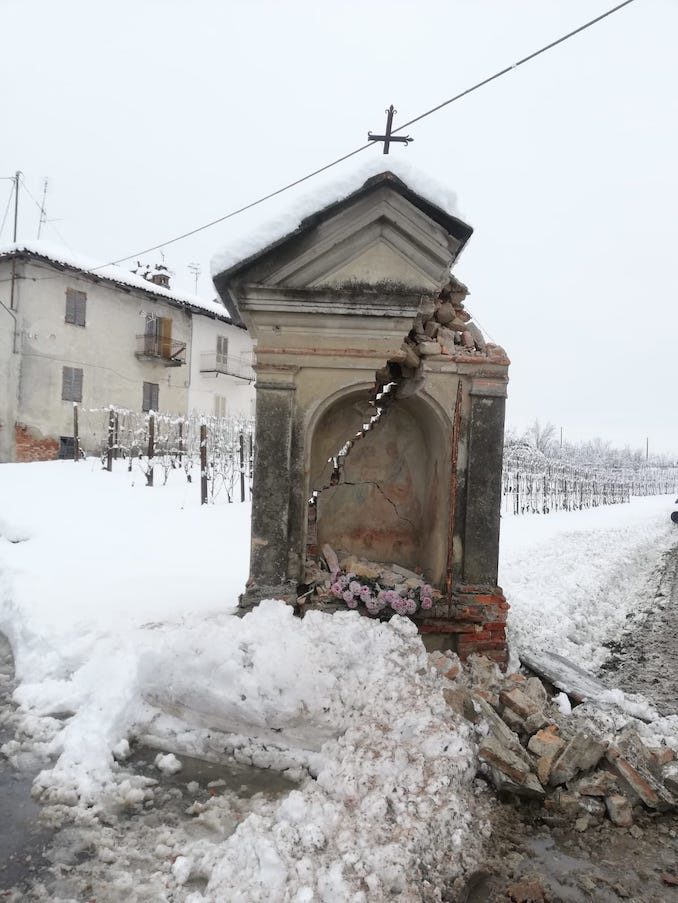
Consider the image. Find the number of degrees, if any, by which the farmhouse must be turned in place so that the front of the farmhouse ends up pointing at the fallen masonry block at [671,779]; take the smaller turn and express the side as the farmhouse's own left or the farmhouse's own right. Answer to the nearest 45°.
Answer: approximately 45° to the farmhouse's own right

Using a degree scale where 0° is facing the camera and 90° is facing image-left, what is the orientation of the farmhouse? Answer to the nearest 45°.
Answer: approximately 315°

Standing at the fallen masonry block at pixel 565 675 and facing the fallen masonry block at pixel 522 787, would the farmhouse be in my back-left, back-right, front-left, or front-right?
back-right

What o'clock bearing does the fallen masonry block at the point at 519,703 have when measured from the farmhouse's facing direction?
The fallen masonry block is roughly at 1 o'clock from the farmhouse.

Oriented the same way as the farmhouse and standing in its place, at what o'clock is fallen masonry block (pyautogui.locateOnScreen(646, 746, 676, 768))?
The fallen masonry block is roughly at 1 o'clock from the farmhouse.

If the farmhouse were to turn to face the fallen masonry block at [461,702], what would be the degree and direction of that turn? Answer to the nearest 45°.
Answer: approximately 45° to its right
